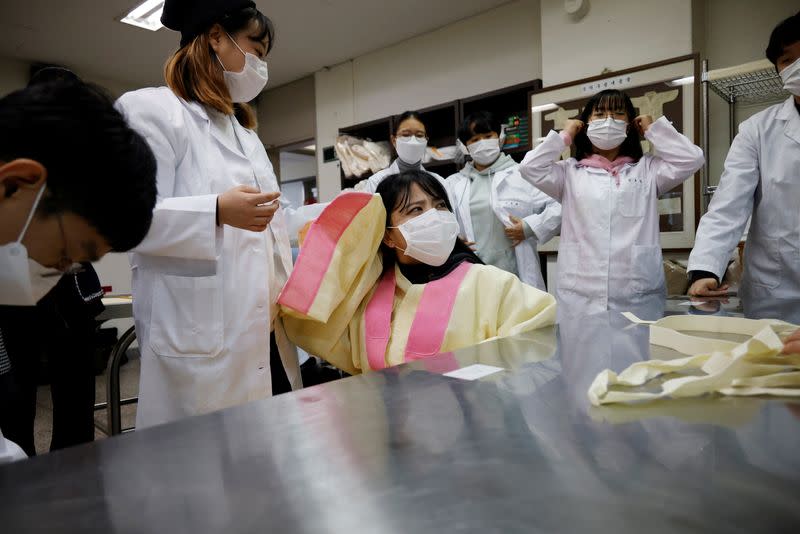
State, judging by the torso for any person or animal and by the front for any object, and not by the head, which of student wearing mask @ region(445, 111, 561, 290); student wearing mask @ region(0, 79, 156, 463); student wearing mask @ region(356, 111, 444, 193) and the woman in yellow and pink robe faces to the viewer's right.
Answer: student wearing mask @ region(0, 79, 156, 463)

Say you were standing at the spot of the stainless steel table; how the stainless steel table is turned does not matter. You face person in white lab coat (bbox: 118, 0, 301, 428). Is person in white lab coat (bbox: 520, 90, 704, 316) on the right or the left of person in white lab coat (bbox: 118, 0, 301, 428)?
right

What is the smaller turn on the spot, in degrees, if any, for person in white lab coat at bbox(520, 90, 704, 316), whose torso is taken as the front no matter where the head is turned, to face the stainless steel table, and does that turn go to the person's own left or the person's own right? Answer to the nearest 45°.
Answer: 0° — they already face it

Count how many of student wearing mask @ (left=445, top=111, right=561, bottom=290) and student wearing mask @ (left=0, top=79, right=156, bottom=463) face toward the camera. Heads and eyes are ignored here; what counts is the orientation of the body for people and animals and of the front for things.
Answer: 1

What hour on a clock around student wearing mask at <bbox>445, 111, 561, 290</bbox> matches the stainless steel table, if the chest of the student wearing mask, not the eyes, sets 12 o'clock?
The stainless steel table is roughly at 12 o'clock from the student wearing mask.

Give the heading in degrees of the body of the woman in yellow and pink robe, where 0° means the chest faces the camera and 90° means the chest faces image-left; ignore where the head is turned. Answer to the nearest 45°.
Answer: approximately 0°

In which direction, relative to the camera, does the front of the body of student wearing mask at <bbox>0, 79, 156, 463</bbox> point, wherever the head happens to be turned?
to the viewer's right

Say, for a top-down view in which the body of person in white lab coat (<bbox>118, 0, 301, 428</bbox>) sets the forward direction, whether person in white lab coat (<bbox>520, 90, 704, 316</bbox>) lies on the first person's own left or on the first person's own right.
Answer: on the first person's own left
